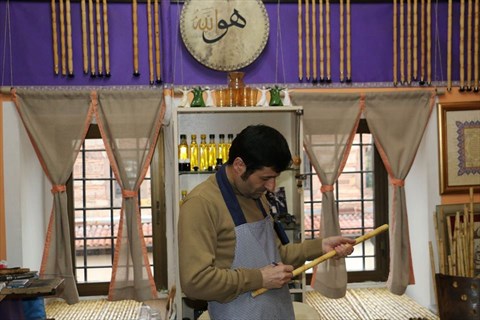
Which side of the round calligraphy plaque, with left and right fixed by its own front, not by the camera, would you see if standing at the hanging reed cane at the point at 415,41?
left

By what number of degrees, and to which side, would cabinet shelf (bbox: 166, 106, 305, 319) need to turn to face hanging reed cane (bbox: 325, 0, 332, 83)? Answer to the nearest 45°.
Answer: approximately 135° to its left

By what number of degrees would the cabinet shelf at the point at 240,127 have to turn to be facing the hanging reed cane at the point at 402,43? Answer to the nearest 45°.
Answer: approximately 90° to its left
